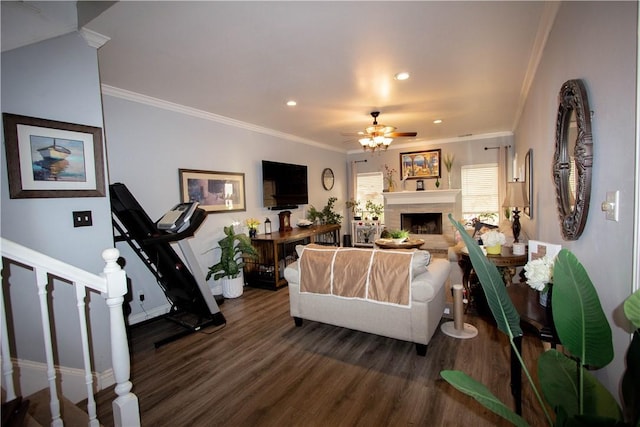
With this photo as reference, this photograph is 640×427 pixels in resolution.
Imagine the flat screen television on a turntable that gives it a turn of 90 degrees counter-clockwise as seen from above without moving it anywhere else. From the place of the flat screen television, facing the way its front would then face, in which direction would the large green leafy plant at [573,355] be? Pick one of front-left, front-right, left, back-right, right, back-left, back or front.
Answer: back-right

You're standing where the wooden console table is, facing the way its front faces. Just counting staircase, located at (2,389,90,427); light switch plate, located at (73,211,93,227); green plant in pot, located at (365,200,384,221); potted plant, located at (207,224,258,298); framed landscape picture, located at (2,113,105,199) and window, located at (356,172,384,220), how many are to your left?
2

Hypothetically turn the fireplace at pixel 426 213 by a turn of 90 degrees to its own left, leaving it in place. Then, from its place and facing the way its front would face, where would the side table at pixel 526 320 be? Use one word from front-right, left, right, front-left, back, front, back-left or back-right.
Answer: right

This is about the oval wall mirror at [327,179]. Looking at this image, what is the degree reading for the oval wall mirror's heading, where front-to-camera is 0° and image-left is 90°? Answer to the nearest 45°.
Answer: approximately 315°

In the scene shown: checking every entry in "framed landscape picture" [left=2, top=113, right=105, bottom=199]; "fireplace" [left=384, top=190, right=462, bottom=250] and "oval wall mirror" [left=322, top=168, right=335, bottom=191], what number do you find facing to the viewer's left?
0

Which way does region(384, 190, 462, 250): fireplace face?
toward the camera

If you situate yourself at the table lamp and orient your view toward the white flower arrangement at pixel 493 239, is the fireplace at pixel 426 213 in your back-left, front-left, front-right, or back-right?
back-right

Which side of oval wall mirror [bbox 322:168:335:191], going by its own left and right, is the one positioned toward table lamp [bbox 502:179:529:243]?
front

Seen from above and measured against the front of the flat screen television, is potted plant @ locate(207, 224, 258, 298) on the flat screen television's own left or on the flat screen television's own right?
on the flat screen television's own right

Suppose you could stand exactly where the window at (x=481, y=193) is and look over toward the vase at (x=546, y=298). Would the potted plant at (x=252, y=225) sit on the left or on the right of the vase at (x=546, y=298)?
right

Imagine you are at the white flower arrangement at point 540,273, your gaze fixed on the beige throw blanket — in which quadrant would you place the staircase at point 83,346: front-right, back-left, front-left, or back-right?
front-left

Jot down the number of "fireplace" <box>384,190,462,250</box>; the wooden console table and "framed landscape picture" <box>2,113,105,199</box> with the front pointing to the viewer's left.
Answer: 0

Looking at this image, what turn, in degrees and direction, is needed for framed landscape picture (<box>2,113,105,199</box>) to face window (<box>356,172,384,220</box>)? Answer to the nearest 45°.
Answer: approximately 45° to its left

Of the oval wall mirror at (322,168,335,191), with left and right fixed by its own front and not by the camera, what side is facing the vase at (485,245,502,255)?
front

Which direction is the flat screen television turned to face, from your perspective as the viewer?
facing the viewer and to the right of the viewer

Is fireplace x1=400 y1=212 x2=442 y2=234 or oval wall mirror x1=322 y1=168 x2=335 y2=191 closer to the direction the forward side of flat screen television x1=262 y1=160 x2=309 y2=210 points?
the fireplace

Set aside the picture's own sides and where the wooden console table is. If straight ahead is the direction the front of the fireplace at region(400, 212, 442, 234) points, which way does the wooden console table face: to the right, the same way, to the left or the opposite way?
to the left

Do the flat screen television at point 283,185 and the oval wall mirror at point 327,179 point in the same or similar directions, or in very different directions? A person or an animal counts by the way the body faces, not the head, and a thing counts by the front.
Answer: same or similar directions

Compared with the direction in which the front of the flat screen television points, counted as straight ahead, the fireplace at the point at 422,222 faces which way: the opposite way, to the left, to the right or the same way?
to the right

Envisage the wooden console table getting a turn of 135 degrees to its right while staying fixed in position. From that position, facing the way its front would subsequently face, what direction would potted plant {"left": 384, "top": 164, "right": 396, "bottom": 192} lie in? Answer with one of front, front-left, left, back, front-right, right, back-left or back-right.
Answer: back-right
